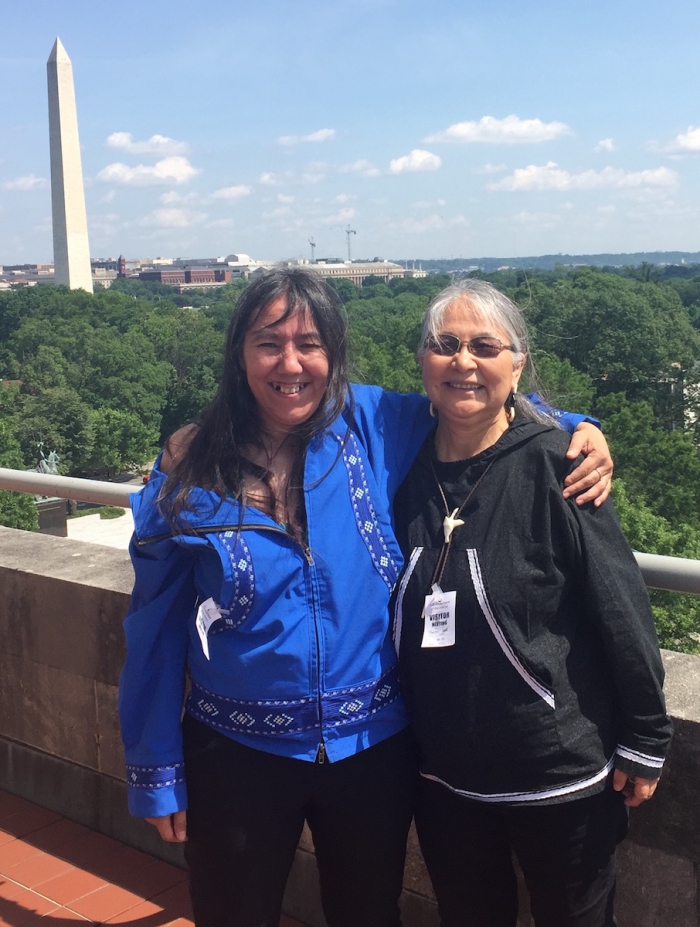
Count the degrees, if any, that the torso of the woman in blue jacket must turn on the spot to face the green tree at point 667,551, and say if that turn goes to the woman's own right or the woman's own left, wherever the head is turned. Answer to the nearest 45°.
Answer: approximately 180°

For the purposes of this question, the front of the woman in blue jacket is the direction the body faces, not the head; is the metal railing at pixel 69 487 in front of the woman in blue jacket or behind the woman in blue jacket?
behind

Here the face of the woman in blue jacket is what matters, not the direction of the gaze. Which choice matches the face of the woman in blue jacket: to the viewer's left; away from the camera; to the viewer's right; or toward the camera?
toward the camera

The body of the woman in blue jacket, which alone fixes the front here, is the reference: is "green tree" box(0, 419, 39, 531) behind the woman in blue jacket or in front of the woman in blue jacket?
behind

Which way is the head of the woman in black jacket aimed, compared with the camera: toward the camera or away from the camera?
toward the camera

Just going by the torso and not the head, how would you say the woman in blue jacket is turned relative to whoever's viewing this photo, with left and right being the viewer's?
facing the viewer
